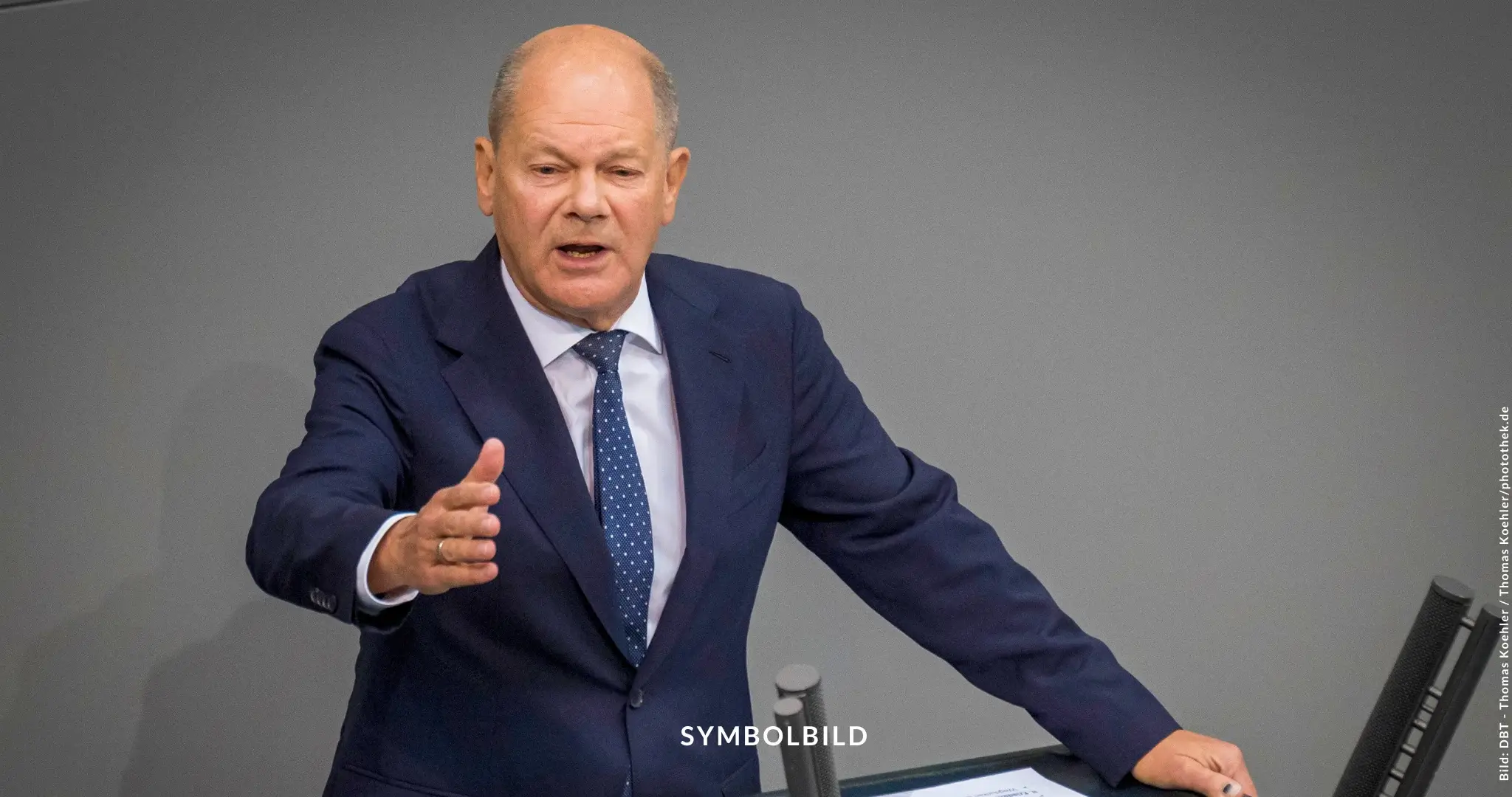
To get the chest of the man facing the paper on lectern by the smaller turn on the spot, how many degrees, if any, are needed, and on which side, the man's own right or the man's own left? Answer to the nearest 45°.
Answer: approximately 90° to the man's own left

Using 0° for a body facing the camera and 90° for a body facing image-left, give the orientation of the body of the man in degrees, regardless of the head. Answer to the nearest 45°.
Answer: approximately 0°
